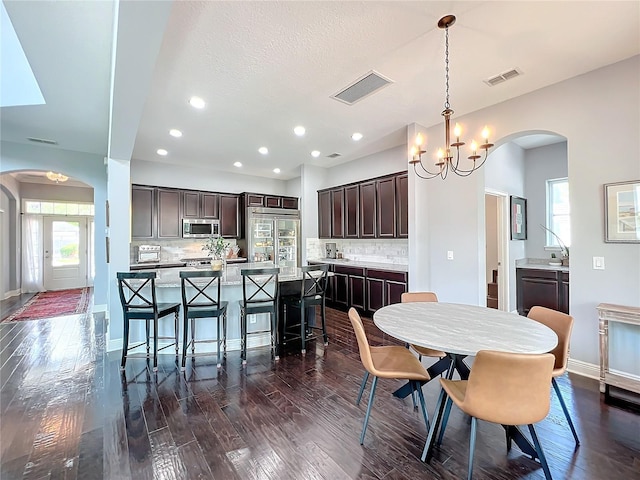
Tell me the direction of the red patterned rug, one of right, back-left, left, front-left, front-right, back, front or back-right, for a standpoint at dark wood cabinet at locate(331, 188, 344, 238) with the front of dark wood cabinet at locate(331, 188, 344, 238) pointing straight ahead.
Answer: front-right

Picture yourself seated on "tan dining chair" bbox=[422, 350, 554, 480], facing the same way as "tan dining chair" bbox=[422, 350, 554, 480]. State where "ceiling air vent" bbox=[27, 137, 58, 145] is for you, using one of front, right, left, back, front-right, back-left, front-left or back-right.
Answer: front-left

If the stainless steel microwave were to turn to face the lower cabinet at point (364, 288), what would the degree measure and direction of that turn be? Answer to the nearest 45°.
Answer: approximately 45° to its left

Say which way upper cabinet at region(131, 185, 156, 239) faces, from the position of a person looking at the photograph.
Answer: facing the viewer and to the right of the viewer

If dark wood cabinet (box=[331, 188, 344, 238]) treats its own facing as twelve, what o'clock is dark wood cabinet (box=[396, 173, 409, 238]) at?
dark wood cabinet (box=[396, 173, 409, 238]) is roughly at 9 o'clock from dark wood cabinet (box=[331, 188, 344, 238]).

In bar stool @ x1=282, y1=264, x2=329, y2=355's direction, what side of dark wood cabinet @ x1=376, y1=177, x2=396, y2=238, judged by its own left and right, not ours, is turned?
front

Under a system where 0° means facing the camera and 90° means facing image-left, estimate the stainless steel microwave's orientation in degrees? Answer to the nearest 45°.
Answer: approximately 0°

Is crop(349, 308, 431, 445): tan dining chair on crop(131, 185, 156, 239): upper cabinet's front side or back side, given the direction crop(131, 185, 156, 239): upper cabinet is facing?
on the front side

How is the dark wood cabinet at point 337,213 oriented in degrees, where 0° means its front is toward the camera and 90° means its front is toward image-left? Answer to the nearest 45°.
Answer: approximately 45°

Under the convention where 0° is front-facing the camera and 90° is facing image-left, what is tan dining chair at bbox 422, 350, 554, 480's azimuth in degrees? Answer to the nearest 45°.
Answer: approximately 135°

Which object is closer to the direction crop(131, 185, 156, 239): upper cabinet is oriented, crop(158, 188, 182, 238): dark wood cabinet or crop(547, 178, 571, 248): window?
the window
